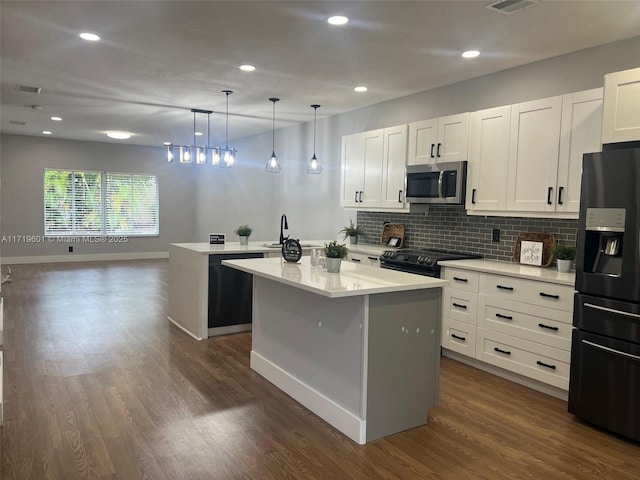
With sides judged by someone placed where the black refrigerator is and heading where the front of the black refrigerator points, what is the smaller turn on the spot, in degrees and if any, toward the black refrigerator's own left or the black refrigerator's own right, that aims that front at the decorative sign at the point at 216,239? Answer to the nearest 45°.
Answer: approximately 45° to the black refrigerator's own right

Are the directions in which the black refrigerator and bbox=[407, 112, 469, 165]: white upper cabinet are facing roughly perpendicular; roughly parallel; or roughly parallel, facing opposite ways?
roughly parallel

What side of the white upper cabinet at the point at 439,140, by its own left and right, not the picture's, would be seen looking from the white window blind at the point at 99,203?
right

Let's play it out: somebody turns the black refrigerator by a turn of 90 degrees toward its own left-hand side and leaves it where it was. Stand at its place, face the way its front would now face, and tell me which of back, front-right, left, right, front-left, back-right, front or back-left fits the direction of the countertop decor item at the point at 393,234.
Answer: back

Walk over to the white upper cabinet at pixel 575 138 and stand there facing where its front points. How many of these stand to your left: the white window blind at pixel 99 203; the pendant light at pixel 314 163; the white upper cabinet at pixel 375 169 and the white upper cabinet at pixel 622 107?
1

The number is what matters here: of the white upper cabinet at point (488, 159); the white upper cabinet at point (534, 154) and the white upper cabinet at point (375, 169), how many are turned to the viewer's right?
0

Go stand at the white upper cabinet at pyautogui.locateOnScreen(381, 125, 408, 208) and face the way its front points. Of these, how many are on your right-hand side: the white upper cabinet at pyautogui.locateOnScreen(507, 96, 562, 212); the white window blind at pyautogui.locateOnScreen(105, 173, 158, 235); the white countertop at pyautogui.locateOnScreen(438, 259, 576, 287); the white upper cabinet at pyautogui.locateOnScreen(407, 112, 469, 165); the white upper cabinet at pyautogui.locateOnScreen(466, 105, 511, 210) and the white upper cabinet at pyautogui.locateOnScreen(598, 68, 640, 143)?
1

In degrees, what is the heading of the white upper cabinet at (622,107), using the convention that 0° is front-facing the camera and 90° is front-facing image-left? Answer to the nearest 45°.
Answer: approximately 45°

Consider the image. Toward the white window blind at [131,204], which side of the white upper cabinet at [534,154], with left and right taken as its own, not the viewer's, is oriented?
right

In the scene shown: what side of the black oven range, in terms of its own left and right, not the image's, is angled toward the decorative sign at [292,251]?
front

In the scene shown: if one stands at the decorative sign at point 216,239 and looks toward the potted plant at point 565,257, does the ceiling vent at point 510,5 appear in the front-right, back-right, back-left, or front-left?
front-right

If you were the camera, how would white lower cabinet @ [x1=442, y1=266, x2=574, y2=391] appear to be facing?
facing the viewer and to the left of the viewer

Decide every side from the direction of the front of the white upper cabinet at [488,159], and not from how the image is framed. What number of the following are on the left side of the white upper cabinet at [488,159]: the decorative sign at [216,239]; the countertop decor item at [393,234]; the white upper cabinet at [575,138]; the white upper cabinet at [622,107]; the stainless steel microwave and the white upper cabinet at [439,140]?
2

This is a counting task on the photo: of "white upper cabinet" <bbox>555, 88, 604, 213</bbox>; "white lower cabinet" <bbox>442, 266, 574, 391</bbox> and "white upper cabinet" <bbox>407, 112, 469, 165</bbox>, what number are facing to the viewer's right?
0

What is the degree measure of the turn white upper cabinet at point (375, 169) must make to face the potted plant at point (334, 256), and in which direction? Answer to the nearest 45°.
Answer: approximately 45° to its left

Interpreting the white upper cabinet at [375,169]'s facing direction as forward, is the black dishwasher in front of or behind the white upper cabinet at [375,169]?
in front

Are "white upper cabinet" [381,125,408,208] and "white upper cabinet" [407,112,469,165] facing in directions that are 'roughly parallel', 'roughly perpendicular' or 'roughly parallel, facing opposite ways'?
roughly parallel

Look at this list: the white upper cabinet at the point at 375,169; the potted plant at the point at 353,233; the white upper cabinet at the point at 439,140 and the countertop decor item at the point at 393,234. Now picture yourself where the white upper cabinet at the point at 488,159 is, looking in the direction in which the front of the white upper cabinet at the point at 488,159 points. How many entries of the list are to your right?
4

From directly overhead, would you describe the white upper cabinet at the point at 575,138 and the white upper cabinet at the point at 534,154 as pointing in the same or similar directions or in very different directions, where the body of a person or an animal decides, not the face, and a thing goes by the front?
same or similar directions
